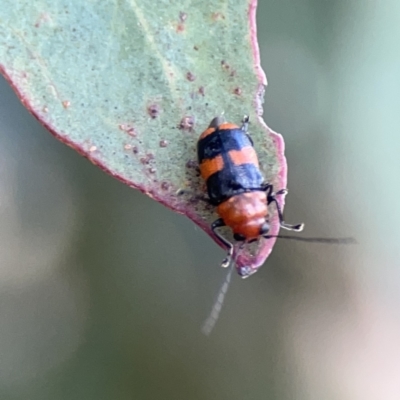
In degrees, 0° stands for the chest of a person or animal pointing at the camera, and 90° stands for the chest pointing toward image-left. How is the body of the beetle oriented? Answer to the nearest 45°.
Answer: approximately 0°
